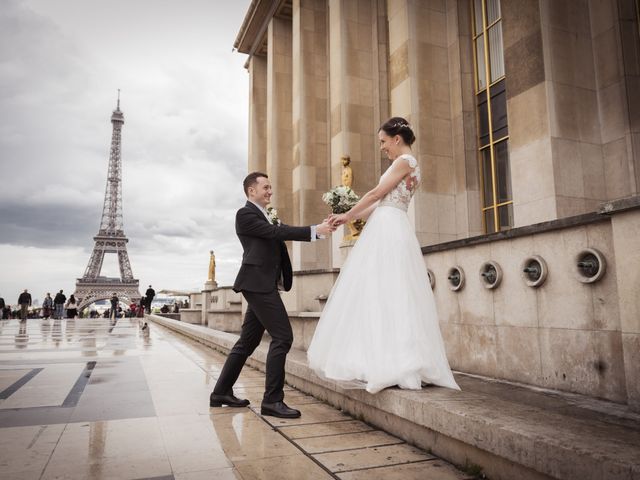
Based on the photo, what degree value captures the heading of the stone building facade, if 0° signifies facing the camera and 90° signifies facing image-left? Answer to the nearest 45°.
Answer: approximately 45°

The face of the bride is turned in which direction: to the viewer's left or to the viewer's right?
to the viewer's left

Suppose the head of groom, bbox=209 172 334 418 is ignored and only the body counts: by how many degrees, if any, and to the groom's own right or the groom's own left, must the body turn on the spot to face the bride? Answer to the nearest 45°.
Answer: approximately 45° to the groom's own right

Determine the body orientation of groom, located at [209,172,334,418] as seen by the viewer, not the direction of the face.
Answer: to the viewer's right

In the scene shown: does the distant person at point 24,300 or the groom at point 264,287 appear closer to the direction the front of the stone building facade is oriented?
the groom

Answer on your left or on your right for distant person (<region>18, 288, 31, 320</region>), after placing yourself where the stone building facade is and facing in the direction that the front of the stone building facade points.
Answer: on your right

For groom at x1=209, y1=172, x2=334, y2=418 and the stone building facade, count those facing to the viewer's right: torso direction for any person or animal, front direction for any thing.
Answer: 1

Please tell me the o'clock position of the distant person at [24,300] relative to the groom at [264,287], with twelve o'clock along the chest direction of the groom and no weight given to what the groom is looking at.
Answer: The distant person is roughly at 8 o'clock from the groom.

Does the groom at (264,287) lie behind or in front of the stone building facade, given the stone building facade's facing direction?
in front

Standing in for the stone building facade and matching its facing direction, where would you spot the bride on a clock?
The bride is roughly at 11 o'clock from the stone building facade.
